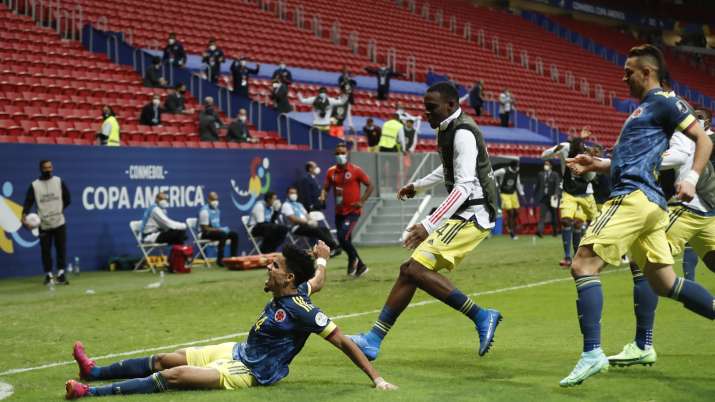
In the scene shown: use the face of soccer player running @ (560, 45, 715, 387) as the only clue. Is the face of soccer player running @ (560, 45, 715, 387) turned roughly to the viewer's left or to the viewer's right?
to the viewer's left

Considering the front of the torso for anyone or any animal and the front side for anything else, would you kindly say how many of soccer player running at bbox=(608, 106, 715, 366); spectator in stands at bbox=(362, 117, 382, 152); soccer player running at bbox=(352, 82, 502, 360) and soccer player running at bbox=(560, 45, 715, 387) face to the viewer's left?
3

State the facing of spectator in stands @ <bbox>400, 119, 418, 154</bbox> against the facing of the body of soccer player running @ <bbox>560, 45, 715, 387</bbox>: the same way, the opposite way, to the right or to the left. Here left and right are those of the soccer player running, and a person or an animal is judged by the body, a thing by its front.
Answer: to the left

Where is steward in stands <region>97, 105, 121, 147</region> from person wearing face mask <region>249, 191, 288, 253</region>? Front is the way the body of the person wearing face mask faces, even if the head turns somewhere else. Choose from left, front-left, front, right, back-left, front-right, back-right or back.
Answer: back-right

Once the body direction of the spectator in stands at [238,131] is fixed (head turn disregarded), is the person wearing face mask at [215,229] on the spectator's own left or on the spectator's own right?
on the spectator's own right

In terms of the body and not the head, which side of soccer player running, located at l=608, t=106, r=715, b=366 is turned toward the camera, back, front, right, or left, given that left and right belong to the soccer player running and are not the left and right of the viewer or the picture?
left

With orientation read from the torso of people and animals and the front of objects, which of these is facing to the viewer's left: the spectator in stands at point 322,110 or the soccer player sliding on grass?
the soccer player sliding on grass

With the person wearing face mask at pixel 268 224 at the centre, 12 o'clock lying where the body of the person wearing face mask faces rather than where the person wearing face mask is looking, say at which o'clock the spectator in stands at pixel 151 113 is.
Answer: The spectator in stands is roughly at 6 o'clock from the person wearing face mask.

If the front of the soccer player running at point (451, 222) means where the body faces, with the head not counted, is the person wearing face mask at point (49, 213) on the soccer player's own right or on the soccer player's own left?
on the soccer player's own right

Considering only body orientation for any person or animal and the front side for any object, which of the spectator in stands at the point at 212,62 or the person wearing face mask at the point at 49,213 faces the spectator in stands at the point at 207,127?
the spectator in stands at the point at 212,62

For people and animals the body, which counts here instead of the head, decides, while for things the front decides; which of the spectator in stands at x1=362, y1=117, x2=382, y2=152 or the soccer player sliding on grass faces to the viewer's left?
the soccer player sliding on grass

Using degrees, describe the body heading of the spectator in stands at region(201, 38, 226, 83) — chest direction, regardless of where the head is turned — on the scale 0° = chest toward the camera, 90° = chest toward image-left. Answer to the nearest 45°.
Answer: approximately 0°

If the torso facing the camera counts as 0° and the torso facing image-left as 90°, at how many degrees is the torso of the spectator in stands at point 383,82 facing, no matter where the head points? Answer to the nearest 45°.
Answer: approximately 0°
